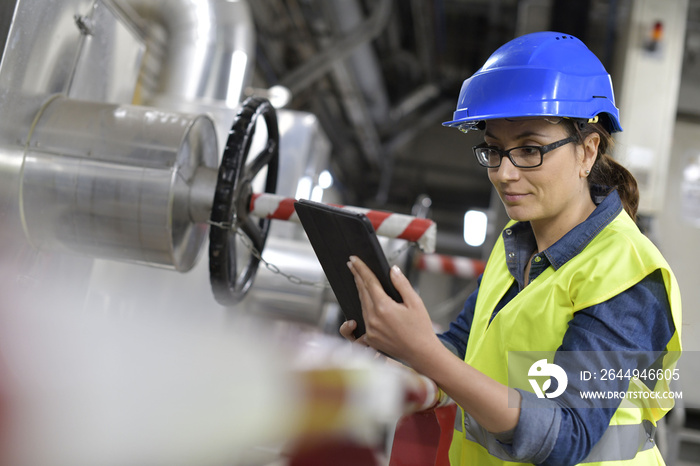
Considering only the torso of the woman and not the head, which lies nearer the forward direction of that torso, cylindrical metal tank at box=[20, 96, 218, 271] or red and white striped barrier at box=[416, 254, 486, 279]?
the cylindrical metal tank

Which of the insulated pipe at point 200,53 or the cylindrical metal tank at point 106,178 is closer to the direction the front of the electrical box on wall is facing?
the cylindrical metal tank

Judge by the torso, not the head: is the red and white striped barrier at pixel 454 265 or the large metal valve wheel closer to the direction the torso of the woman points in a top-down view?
the large metal valve wheel

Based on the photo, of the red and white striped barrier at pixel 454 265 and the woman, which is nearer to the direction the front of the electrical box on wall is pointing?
the woman

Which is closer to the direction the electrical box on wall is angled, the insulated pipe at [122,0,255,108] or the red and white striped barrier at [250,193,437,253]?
the red and white striped barrier

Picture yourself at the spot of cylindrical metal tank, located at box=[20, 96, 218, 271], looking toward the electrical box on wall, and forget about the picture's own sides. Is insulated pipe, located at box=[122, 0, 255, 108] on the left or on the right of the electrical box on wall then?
left

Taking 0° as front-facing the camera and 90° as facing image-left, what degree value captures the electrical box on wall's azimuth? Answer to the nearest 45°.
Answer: approximately 0°

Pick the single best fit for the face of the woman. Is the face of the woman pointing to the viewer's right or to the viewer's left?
to the viewer's left

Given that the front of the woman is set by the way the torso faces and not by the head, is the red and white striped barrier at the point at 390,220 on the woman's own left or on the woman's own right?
on the woman's own right

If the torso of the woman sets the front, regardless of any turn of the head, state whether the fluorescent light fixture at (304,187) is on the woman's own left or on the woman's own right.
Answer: on the woman's own right

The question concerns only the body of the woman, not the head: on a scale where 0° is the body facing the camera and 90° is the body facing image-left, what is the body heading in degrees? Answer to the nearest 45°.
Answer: approximately 45°

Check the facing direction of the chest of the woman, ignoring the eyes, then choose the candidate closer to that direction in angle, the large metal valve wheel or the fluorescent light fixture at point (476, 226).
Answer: the large metal valve wheel
